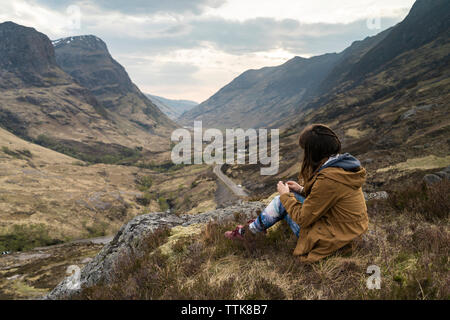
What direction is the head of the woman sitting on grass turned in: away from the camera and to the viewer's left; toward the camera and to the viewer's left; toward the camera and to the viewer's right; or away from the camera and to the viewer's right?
away from the camera and to the viewer's left

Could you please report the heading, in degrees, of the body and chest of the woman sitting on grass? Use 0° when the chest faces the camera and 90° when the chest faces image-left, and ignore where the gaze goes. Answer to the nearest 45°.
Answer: approximately 135°

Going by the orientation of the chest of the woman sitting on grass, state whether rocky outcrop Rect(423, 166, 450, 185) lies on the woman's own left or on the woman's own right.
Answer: on the woman's own right

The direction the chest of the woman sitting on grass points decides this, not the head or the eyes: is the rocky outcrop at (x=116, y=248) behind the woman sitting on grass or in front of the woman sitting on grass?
in front
